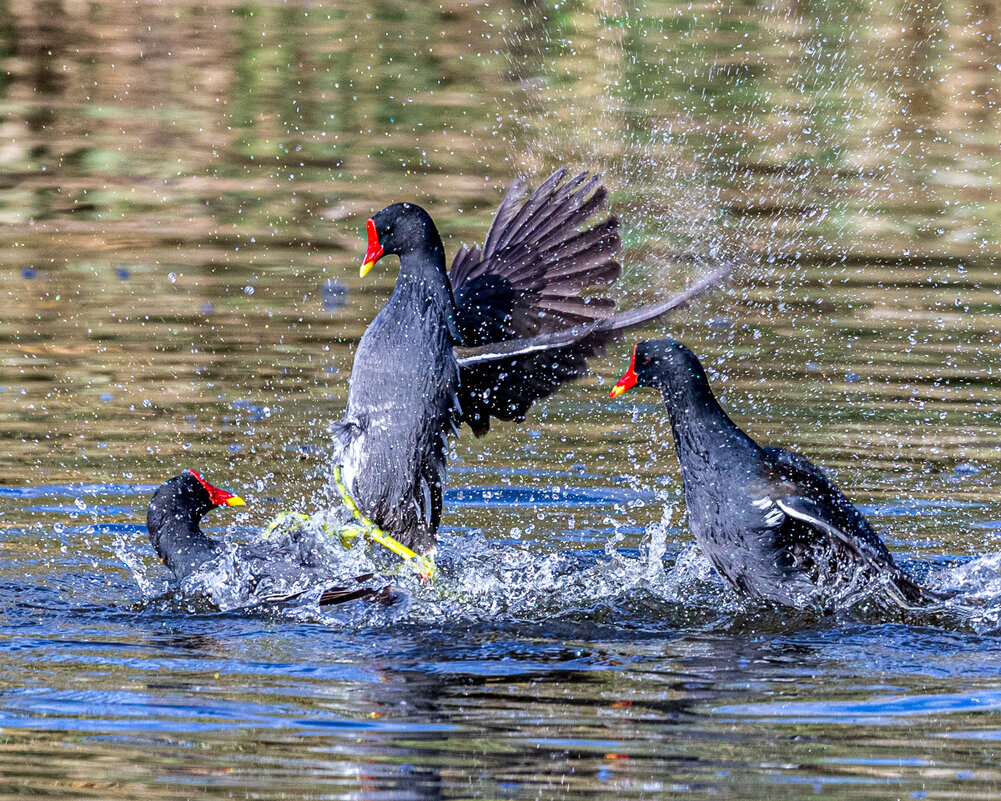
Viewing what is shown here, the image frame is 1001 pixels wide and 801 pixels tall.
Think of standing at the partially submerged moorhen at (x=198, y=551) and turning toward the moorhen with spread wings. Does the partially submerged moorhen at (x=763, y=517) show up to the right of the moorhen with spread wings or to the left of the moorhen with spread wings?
right

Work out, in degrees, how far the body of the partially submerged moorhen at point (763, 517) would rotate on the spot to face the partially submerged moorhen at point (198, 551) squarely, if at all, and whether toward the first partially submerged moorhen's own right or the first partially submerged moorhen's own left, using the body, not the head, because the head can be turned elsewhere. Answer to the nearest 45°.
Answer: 0° — it already faces it

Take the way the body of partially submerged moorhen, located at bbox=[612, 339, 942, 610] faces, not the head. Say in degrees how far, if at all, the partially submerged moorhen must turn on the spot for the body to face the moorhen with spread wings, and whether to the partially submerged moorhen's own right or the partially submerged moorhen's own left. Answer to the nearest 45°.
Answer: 0° — it already faces it

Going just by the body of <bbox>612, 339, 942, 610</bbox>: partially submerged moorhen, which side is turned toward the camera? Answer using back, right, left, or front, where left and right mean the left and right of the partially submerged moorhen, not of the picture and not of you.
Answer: left
